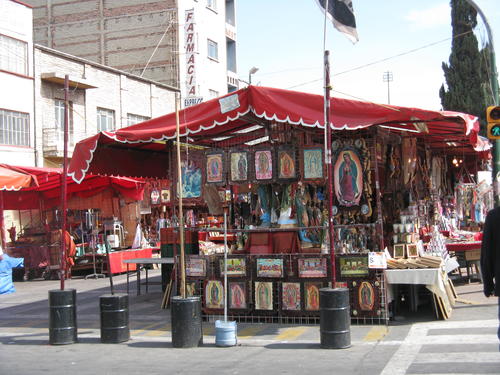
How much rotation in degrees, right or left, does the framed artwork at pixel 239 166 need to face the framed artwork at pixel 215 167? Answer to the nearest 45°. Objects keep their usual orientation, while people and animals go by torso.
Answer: approximately 135° to its right

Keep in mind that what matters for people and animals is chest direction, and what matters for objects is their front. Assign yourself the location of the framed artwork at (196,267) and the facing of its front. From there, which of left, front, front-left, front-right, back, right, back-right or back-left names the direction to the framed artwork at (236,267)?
front-left

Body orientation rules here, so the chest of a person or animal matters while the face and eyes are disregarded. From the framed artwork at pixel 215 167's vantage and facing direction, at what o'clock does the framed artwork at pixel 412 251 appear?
the framed artwork at pixel 412 251 is roughly at 9 o'clock from the framed artwork at pixel 215 167.

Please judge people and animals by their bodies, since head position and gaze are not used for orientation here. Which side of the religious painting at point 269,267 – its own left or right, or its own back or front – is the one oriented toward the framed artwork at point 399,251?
left

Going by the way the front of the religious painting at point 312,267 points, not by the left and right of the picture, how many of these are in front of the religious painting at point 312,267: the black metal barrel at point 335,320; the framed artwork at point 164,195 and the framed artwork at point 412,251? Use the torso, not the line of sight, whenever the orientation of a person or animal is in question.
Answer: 1

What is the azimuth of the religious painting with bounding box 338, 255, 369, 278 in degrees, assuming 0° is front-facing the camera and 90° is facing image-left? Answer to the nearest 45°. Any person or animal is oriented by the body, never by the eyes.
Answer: approximately 0°

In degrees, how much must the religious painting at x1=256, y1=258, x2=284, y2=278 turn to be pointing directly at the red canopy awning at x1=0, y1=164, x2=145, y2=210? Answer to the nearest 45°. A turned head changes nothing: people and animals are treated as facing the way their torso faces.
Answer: approximately 135° to its right

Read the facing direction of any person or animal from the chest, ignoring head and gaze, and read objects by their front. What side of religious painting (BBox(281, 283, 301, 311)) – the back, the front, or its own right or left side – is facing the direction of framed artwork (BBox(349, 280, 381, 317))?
left

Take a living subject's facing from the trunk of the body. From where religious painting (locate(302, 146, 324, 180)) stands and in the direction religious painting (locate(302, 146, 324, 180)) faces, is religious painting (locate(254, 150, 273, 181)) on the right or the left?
on its right

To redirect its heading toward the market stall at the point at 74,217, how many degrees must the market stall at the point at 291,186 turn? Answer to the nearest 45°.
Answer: approximately 135° to its right
